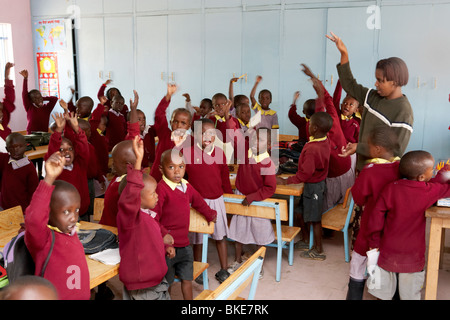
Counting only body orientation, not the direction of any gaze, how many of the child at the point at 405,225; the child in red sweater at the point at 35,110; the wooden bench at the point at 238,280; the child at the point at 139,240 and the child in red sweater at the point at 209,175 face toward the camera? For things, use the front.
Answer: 2

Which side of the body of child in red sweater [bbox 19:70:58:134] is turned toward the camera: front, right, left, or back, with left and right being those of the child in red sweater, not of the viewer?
front

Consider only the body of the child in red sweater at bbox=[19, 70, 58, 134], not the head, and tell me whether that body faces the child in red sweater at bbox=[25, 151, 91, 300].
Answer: yes

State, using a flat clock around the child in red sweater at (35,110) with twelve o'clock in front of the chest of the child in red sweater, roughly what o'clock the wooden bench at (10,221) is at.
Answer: The wooden bench is roughly at 12 o'clock from the child in red sweater.

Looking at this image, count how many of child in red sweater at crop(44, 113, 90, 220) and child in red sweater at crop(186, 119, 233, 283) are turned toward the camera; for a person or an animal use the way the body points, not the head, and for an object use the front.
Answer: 2

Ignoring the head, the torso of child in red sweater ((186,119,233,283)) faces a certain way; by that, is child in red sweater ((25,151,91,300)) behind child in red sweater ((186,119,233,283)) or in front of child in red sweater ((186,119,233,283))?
in front

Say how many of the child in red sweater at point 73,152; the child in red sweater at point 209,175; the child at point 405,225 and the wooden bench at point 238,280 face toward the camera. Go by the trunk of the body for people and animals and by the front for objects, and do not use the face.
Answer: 2

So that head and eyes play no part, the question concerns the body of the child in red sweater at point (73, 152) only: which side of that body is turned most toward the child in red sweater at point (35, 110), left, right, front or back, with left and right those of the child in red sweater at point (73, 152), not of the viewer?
back

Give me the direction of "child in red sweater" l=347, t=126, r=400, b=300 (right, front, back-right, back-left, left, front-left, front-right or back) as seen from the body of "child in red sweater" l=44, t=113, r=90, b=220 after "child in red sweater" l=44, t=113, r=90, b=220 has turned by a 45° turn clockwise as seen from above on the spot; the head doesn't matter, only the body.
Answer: left
